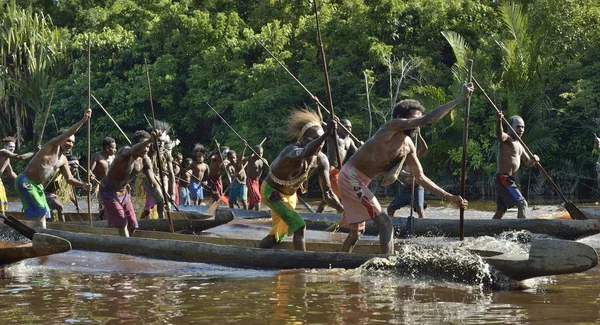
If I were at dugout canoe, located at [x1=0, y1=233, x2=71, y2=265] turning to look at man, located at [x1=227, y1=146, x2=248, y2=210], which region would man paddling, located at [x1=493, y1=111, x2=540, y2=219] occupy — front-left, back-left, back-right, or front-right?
front-right

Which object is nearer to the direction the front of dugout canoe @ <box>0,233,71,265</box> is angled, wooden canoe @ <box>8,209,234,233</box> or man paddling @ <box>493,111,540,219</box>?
the man paddling

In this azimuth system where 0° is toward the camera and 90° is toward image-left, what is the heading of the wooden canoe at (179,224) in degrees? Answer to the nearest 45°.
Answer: approximately 270°

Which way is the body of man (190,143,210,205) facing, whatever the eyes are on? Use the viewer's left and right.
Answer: facing the viewer

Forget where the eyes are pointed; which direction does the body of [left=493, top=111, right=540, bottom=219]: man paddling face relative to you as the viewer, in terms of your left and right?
facing the viewer and to the right of the viewer
